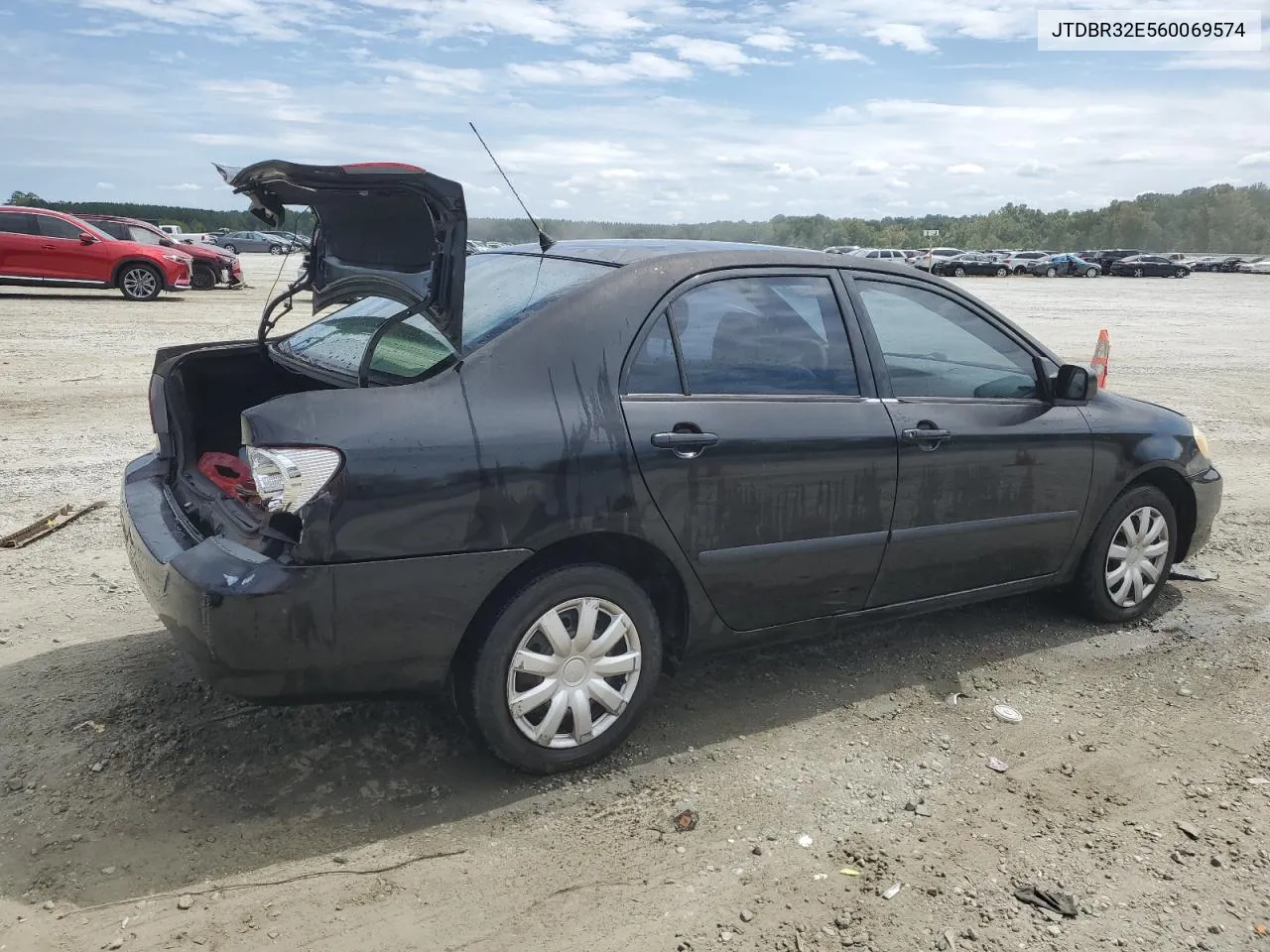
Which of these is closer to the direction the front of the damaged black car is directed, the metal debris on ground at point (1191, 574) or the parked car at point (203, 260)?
the metal debris on ground

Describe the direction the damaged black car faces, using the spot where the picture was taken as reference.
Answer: facing away from the viewer and to the right of the viewer

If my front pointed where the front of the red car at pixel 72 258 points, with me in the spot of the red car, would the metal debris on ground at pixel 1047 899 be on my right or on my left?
on my right

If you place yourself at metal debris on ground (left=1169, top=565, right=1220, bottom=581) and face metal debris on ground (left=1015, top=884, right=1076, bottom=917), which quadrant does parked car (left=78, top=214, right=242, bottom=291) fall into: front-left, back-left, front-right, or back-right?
back-right

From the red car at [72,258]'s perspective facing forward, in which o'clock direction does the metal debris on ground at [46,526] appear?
The metal debris on ground is roughly at 3 o'clock from the red car.

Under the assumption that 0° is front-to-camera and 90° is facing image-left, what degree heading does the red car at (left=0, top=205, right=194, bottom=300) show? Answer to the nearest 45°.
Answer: approximately 270°

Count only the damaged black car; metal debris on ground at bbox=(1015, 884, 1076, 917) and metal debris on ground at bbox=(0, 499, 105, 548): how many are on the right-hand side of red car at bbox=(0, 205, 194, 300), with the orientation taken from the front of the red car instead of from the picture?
3

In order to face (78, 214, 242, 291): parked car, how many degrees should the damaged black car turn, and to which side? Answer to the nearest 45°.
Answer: approximately 90° to its left
